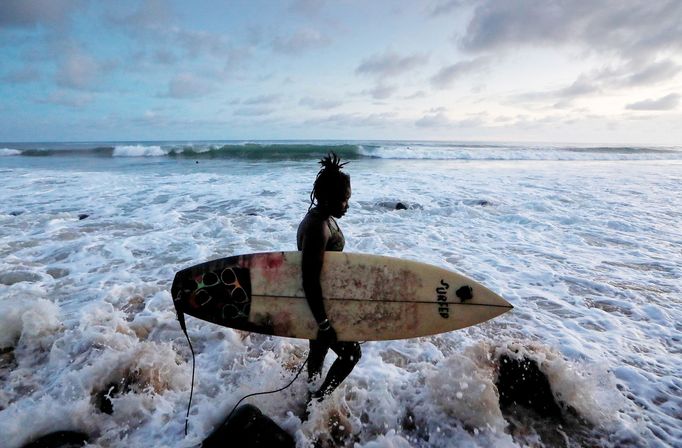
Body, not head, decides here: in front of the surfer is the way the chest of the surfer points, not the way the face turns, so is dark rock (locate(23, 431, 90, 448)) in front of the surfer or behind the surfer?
behind

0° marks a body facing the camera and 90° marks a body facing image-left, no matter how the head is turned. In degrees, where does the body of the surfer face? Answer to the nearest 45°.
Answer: approximately 270°

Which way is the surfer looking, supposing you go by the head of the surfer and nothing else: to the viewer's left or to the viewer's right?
to the viewer's right

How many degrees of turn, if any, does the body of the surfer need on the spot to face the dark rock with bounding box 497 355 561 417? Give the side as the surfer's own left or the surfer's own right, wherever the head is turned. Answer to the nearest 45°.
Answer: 0° — they already face it

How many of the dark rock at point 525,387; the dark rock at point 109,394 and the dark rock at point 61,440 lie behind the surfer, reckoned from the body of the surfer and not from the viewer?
2

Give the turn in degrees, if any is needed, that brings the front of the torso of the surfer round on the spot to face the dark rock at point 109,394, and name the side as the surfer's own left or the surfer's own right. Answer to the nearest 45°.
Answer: approximately 180°
